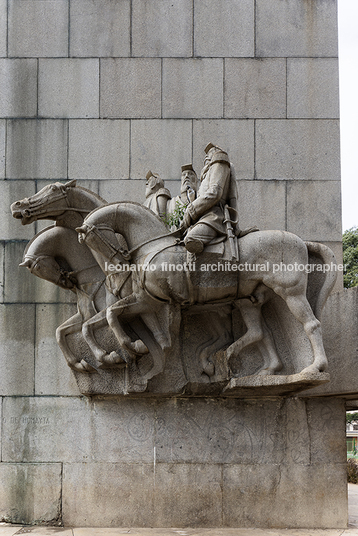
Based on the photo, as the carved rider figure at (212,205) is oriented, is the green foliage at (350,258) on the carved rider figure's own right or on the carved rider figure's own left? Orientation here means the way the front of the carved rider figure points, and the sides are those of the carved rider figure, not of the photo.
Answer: on the carved rider figure's own right

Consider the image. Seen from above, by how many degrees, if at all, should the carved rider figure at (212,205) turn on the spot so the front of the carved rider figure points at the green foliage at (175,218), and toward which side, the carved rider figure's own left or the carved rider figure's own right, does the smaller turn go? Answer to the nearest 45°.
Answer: approximately 45° to the carved rider figure's own right

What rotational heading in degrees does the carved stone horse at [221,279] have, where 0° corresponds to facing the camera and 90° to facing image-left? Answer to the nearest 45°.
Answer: approximately 90°

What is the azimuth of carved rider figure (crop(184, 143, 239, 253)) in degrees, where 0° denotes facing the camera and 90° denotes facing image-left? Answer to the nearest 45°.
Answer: approximately 90°
